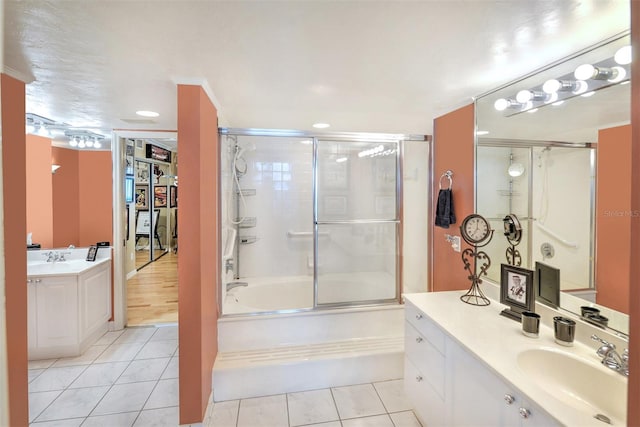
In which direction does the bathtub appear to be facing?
toward the camera

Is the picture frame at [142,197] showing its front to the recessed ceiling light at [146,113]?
yes

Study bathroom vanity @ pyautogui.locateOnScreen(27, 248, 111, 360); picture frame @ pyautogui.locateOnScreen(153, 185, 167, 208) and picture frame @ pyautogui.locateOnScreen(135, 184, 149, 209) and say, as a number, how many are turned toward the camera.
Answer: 3

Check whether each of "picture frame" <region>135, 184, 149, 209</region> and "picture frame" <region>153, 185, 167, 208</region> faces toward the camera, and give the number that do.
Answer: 2

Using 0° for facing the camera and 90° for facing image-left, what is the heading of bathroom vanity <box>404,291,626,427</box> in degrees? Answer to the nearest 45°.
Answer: approximately 45°

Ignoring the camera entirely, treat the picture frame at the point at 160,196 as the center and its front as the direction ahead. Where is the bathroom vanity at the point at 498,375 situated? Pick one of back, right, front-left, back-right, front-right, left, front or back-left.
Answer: front

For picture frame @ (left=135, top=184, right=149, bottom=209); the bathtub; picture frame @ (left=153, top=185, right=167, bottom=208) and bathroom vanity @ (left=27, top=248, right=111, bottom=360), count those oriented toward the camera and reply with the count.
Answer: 4

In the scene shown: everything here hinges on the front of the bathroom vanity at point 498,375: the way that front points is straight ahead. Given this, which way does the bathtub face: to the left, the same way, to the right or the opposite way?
to the left

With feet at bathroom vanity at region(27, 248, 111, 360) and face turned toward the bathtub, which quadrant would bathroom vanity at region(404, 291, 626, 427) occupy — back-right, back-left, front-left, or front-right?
front-right

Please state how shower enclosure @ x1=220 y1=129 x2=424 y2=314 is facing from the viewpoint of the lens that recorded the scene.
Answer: facing the viewer

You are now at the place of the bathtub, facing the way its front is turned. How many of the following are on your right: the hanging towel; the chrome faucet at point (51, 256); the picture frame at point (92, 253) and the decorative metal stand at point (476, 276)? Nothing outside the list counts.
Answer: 2

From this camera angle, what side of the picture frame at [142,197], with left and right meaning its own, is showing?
front
